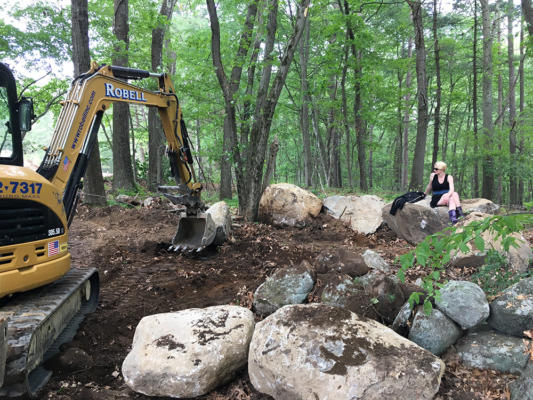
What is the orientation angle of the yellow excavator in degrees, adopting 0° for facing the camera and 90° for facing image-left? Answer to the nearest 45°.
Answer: approximately 225°

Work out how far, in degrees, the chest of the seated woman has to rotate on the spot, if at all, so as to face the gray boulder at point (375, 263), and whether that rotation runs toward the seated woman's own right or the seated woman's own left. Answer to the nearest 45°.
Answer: approximately 45° to the seated woman's own right

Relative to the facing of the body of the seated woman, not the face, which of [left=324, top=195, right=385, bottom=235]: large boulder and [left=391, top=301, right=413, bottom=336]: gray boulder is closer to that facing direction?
the gray boulder

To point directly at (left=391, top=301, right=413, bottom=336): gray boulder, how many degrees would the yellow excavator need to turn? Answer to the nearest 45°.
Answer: approximately 90° to its right

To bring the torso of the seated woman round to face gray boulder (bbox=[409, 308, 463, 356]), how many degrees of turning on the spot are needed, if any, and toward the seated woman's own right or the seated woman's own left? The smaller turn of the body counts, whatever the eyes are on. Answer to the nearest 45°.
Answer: approximately 45° to the seated woman's own right

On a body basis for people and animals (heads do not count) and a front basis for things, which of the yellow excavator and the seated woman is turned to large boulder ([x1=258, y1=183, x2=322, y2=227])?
the yellow excavator

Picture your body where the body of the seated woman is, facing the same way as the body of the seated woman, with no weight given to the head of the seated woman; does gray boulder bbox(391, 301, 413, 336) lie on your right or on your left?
on your right

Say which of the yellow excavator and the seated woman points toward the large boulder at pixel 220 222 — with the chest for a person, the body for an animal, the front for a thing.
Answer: the yellow excavator

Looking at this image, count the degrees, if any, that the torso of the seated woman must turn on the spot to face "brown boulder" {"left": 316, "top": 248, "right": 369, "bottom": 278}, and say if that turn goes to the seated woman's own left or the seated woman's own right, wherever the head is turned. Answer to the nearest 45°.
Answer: approximately 45° to the seated woman's own right

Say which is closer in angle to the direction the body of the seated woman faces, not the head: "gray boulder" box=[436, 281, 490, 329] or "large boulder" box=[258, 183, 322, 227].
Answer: the gray boulder
